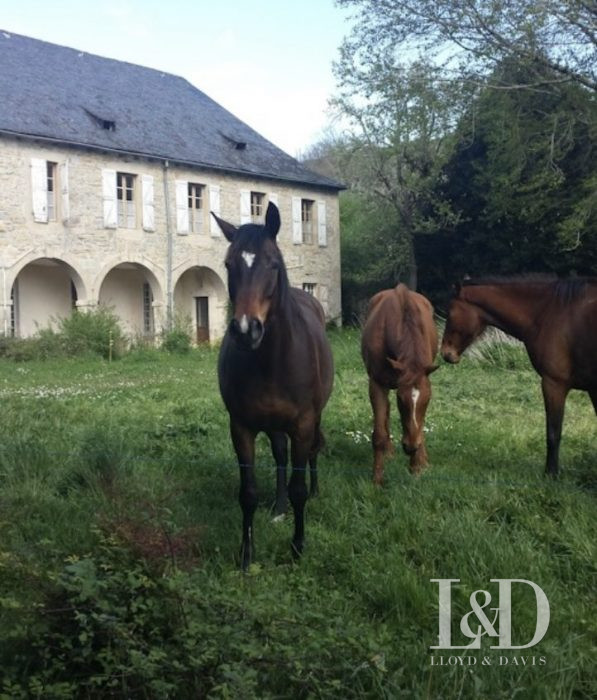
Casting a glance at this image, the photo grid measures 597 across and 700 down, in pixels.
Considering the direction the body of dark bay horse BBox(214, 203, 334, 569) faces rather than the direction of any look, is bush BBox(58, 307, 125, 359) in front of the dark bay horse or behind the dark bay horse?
behind

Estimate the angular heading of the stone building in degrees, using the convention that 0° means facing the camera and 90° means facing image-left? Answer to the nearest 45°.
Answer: approximately 315°

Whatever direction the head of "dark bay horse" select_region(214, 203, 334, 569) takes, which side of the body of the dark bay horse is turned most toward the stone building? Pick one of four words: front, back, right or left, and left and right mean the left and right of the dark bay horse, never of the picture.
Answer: back

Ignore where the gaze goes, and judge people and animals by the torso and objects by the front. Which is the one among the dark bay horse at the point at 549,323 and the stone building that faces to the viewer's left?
the dark bay horse

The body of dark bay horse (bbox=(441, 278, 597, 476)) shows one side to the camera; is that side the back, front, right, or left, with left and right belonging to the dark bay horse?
left

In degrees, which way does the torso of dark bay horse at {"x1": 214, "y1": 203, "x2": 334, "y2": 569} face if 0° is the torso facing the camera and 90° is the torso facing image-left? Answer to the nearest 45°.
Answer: approximately 0°
